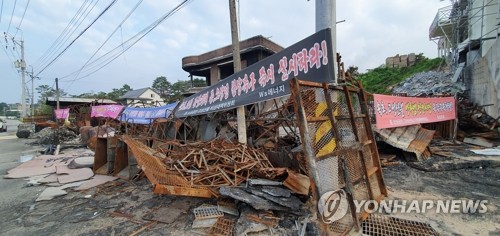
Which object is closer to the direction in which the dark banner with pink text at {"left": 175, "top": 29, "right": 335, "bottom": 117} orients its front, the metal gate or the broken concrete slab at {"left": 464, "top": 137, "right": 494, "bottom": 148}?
the metal gate

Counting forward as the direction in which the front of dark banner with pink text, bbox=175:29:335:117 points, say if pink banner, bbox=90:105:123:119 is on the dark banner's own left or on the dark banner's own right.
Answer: on the dark banner's own right

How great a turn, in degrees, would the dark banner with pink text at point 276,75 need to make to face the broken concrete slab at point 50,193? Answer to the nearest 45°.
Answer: approximately 45° to its right

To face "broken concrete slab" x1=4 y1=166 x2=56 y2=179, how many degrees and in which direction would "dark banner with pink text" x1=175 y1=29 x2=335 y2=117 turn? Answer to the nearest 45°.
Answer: approximately 45° to its right

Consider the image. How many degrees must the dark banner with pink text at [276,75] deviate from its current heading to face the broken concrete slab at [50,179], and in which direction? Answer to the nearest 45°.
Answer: approximately 45° to its right

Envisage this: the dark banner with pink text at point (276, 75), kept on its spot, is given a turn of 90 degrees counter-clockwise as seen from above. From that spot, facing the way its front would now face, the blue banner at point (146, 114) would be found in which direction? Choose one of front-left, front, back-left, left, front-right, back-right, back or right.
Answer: back
